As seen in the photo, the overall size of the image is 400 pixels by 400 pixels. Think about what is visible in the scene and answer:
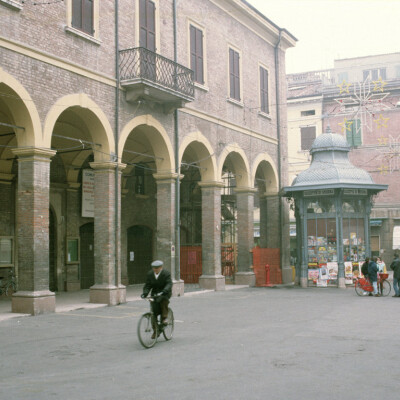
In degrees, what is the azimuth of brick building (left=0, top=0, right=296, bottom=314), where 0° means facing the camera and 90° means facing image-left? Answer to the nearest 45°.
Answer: approximately 315°

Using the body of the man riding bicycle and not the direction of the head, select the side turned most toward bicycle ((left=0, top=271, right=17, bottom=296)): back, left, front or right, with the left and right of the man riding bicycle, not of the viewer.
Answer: right

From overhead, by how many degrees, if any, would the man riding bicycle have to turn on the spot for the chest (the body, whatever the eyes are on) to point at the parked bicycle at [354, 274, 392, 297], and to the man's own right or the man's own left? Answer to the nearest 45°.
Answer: approximately 180°

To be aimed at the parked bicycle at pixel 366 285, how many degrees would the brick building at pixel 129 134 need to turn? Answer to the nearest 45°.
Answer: approximately 45° to its left

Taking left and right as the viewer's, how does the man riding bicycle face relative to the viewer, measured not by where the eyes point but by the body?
facing the viewer and to the left of the viewer

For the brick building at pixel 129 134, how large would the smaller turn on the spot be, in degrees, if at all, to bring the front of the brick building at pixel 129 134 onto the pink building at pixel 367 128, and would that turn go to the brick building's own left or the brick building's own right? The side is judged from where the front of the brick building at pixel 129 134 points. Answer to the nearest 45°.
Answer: approximately 90° to the brick building's own left

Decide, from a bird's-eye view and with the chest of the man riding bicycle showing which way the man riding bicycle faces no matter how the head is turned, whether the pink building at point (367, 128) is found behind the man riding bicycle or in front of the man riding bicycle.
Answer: behind

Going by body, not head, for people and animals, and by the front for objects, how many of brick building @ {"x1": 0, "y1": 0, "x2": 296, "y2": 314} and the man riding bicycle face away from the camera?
0

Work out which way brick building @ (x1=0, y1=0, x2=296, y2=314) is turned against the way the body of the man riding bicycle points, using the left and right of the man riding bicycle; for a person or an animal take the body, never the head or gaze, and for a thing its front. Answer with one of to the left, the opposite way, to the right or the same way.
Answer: to the left
